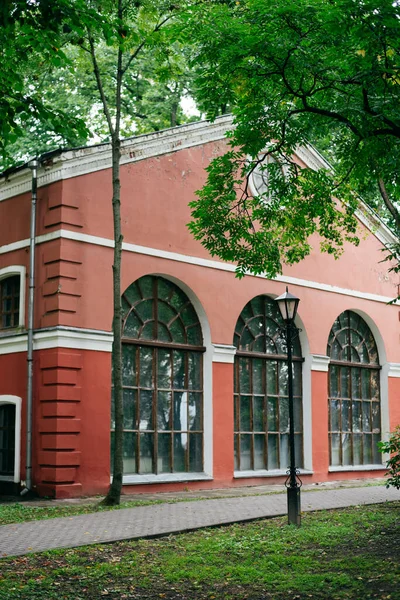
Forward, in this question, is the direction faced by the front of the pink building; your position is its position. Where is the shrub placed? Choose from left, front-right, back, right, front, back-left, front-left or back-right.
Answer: front

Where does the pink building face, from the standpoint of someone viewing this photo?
facing the viewer and to the right of the viewer

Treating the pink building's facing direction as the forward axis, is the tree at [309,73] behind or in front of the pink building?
in front
